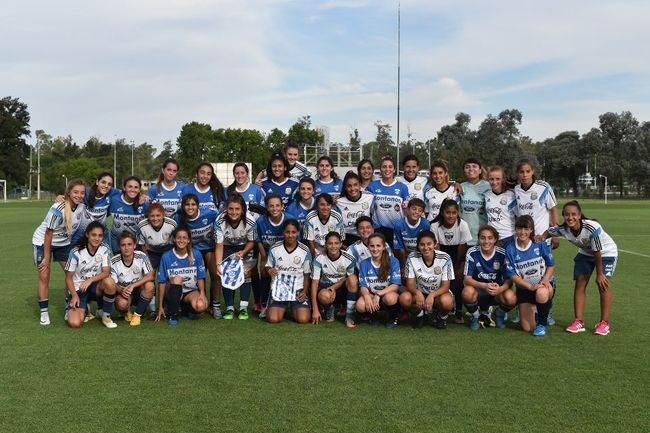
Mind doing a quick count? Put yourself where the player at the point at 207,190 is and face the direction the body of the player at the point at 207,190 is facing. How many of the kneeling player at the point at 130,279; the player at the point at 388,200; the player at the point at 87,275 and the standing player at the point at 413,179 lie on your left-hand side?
2

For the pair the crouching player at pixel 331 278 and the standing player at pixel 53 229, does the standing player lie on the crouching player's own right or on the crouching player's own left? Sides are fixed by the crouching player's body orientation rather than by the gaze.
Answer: on the crouching player's own right

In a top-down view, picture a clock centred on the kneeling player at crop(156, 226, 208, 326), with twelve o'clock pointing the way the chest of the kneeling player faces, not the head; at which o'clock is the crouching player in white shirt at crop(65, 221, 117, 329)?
The crouching player in white shirt is roughly at 3 o'clock from the kneeling player.

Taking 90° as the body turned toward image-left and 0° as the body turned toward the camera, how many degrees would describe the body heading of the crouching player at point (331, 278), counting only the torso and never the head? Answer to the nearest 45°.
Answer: approximately 0°

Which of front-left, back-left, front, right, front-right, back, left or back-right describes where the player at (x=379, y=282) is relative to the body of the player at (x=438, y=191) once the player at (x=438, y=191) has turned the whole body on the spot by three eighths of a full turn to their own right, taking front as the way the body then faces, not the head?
left

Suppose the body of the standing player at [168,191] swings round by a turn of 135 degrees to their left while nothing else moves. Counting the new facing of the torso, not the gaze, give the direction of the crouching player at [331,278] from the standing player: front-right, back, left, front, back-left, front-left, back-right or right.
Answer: right

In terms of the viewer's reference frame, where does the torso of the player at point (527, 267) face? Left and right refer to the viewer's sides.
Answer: facing the viewer

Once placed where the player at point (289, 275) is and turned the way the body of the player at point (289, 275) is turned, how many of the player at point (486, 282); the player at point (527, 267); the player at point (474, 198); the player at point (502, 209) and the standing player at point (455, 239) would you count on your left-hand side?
5

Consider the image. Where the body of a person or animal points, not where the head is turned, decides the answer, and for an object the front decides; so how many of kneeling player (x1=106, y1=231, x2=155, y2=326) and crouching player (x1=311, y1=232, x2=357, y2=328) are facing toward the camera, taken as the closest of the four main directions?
2

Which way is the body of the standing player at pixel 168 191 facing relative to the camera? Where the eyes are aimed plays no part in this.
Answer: toward the camera

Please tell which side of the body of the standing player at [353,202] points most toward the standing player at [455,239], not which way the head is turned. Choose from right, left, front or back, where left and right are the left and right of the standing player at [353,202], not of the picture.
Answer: left

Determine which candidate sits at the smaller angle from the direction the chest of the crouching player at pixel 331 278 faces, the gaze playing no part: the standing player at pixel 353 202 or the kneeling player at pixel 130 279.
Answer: the kneeling player
